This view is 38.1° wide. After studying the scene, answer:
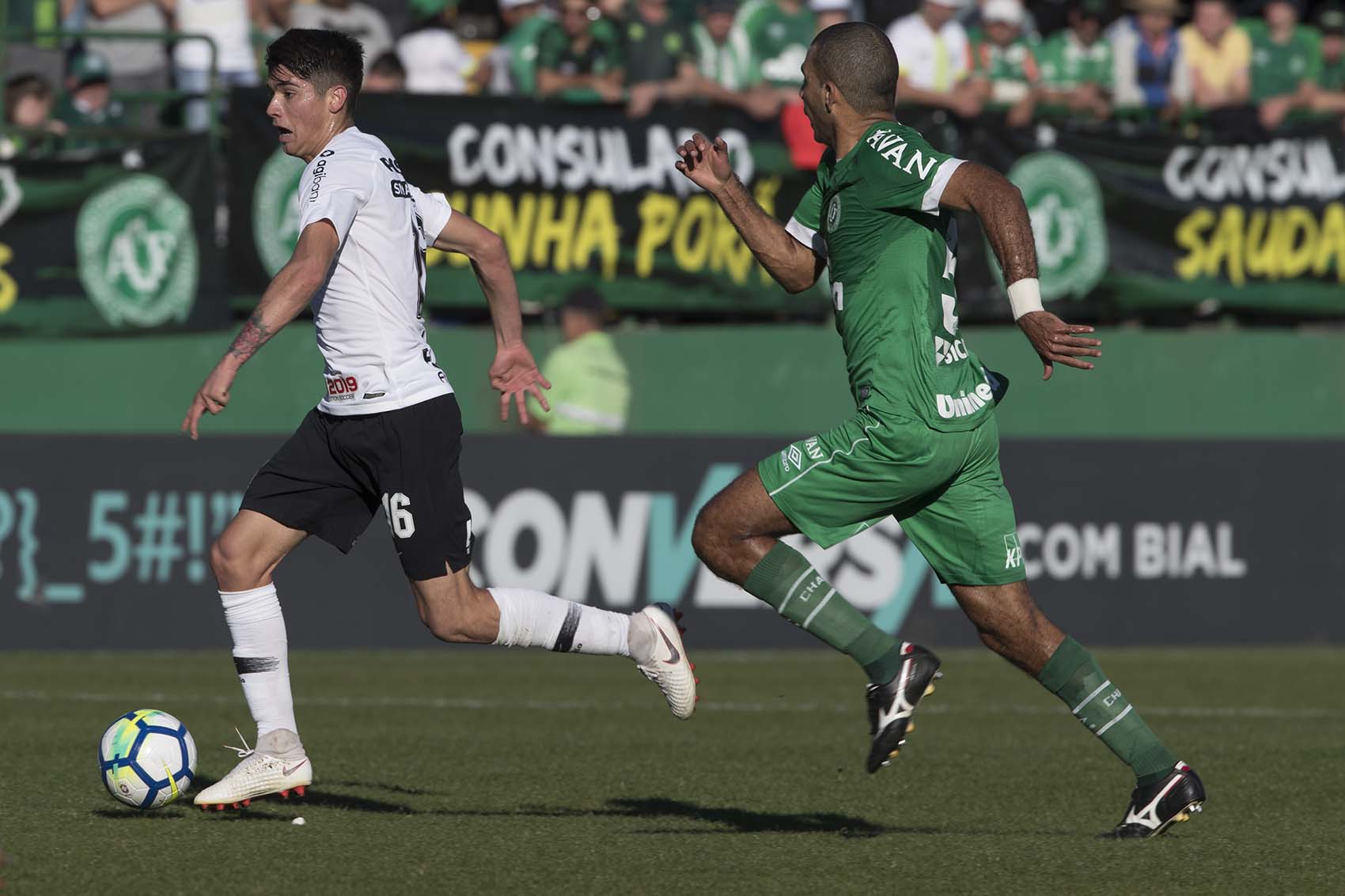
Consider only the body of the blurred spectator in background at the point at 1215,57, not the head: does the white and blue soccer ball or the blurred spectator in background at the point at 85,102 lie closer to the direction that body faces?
the white and blue soccer ball

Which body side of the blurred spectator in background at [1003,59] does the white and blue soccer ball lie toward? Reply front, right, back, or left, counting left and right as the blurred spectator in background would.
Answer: front

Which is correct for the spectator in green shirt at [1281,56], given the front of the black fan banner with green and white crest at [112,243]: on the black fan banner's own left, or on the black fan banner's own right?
on the black fan banner's own left

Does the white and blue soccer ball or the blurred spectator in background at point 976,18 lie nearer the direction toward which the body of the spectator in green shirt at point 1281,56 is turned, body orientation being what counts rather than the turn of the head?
the white and blue soccer ball

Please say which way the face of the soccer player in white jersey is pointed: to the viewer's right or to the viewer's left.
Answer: to the viewer's left

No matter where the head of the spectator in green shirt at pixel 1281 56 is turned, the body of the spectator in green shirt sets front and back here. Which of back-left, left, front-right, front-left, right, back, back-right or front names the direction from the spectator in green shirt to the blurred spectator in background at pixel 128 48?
front-right

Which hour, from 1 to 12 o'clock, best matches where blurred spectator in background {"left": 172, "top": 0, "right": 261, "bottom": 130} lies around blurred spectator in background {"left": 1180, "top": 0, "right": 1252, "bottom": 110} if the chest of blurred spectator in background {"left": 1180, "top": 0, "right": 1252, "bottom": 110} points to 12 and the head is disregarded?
blurred spectator in background {"left": 172, "top": 0, "right": 261, "bottom": 130} is roughly at 2 o'clock from blurred spectator in background {"left": 1180, "top": 0, "right": 1252, "bottom": 110}.

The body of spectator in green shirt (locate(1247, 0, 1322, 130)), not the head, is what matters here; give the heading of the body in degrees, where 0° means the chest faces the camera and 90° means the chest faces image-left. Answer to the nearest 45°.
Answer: approximately 0°

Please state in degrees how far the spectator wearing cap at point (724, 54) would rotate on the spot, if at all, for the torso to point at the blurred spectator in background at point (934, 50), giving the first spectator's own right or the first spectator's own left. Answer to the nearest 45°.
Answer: approximately 90° to the first spectator's own left
